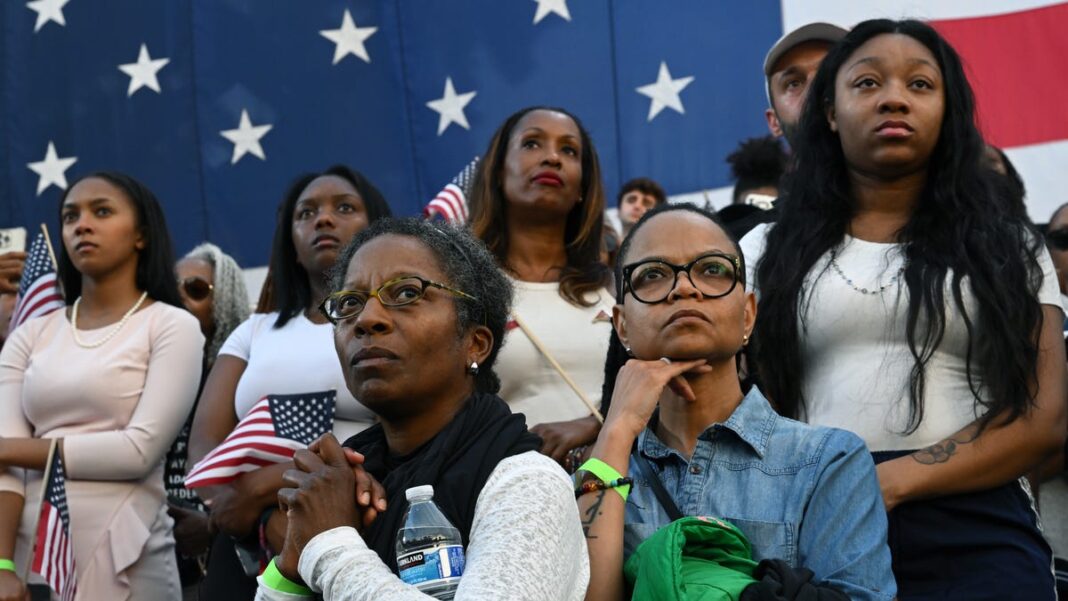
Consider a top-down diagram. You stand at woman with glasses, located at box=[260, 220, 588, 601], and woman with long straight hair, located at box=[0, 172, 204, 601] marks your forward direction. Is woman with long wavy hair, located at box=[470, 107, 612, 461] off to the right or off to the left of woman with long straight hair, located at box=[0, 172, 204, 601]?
right

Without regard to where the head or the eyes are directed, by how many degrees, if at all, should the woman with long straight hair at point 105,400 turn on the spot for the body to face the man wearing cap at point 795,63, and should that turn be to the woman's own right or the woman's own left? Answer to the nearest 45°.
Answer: approximately 135° to the woman's own left

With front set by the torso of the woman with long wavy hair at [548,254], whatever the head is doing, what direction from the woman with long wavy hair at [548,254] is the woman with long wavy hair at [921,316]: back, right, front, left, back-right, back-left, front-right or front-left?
front-left

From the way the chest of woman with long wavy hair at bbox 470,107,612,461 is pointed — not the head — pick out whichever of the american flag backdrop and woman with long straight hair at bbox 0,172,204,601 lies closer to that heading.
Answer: the woman with long straight hair

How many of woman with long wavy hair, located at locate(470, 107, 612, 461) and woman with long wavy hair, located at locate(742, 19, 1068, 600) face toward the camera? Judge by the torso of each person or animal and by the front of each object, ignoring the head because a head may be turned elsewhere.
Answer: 2

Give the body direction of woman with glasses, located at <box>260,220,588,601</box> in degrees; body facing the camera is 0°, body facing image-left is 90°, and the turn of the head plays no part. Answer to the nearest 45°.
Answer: approximately 45°

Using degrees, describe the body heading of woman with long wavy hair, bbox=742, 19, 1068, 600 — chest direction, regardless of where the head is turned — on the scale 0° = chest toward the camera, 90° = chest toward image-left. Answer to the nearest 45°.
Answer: approximately 0°

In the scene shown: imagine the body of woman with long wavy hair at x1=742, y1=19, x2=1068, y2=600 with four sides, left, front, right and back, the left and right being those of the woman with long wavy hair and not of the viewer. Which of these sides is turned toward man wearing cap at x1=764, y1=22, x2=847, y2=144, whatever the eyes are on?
back

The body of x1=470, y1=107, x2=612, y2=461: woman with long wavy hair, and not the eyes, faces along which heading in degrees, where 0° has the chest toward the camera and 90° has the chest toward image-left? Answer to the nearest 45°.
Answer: approximately 0°
